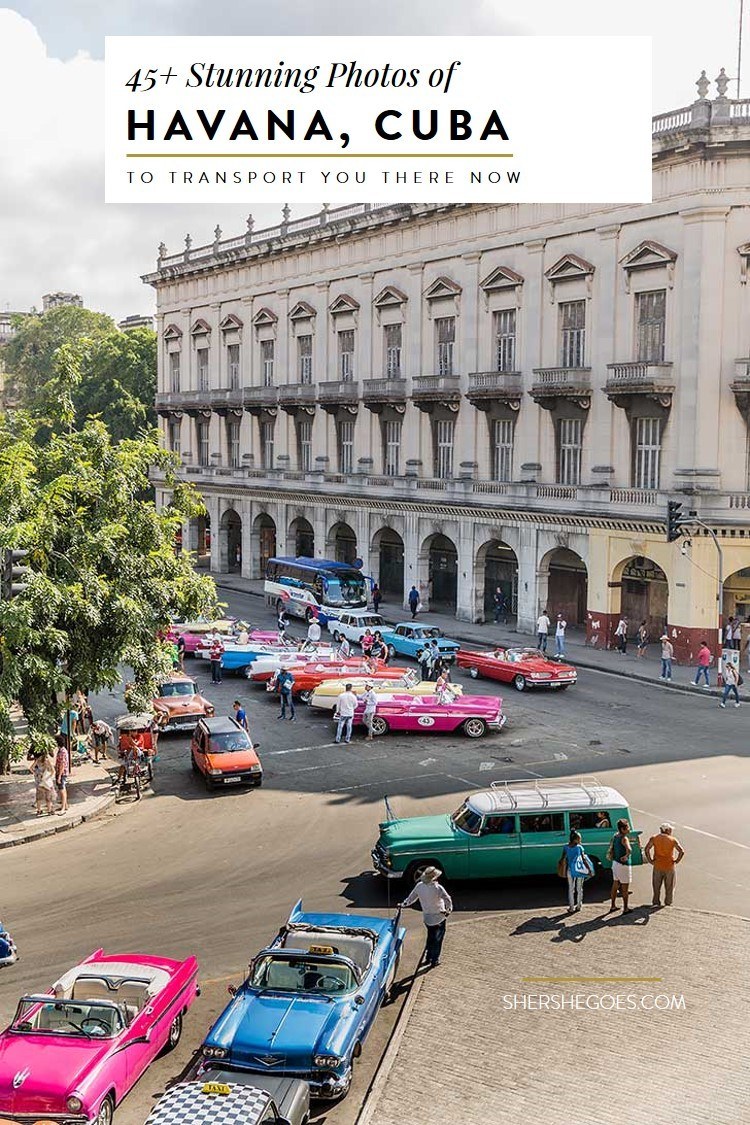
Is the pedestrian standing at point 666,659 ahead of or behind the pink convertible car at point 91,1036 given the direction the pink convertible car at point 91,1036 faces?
behind

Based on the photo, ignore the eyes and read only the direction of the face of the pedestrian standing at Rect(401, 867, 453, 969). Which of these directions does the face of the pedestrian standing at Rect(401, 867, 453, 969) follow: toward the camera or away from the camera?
away from the camera

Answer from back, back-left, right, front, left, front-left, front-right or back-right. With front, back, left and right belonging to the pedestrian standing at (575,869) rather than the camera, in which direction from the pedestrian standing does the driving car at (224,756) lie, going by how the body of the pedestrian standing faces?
front-left

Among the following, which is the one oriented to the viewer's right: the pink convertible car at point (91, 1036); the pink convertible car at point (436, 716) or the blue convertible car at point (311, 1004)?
the pink convertible car at point (436, 716)

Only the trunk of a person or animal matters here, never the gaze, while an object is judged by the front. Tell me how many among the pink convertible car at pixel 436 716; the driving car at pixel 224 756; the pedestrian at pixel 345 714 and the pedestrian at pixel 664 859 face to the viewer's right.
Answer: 1

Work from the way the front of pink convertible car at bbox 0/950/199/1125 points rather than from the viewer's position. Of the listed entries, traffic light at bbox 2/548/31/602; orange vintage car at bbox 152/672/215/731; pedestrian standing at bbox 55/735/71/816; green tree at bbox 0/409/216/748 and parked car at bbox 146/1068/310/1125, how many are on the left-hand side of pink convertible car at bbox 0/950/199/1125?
1

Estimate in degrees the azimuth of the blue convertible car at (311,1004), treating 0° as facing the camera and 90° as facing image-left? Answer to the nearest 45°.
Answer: approximately 45°

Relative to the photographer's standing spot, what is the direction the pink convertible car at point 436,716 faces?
facing to the right of the viewer

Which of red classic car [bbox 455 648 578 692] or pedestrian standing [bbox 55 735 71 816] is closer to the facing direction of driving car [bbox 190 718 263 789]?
the pedestrian standing

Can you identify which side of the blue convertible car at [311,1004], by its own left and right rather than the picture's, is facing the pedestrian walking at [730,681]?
back

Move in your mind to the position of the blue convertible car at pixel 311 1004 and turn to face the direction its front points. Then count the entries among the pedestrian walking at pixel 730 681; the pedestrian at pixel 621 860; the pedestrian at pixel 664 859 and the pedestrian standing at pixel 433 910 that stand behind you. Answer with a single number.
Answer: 4

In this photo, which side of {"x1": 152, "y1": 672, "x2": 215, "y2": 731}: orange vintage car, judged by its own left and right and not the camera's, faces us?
front

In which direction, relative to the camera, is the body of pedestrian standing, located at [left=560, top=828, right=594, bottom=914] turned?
away from the camera

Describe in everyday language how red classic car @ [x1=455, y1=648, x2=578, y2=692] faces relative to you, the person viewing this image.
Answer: facing the viewer and to the right of the viewer

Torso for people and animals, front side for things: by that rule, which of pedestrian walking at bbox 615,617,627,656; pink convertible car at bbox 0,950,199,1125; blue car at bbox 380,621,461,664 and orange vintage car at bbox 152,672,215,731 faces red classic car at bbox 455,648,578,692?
blue car at bbox 380,621,461,664

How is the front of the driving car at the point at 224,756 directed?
toward the camera

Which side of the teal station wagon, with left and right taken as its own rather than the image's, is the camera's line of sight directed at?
left

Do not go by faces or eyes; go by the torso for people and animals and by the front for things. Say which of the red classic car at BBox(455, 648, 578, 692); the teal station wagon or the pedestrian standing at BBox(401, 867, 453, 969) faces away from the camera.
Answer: the pedestrian standing

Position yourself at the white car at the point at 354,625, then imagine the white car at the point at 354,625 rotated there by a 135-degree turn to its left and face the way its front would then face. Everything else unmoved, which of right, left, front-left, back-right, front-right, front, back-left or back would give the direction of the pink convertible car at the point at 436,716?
back
